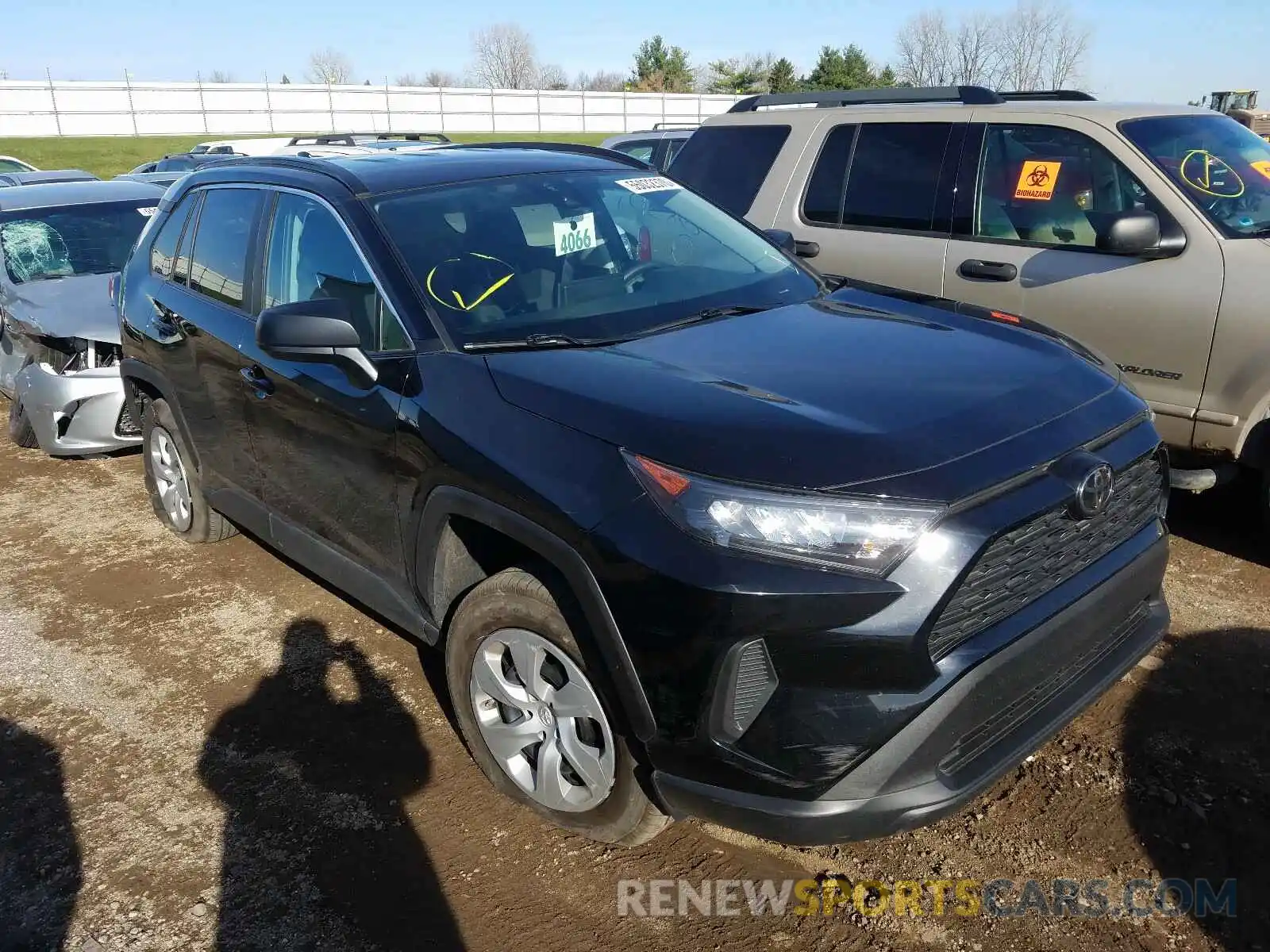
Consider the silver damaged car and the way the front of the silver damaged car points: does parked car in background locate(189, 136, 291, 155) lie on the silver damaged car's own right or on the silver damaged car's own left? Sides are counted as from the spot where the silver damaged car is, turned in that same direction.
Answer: on the silver damaged car's own left

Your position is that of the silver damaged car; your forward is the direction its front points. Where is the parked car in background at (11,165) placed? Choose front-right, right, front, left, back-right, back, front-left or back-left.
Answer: back-left

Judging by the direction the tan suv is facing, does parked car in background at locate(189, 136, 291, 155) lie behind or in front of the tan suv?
behind

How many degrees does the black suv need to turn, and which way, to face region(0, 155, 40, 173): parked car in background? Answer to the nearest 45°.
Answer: approximately 180°

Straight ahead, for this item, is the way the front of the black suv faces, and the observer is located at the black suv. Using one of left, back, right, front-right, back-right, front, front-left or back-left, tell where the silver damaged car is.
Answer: back

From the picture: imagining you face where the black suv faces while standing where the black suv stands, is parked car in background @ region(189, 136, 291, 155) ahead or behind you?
behind

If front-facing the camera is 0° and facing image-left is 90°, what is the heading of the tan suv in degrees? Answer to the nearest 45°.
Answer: approximately 315°
